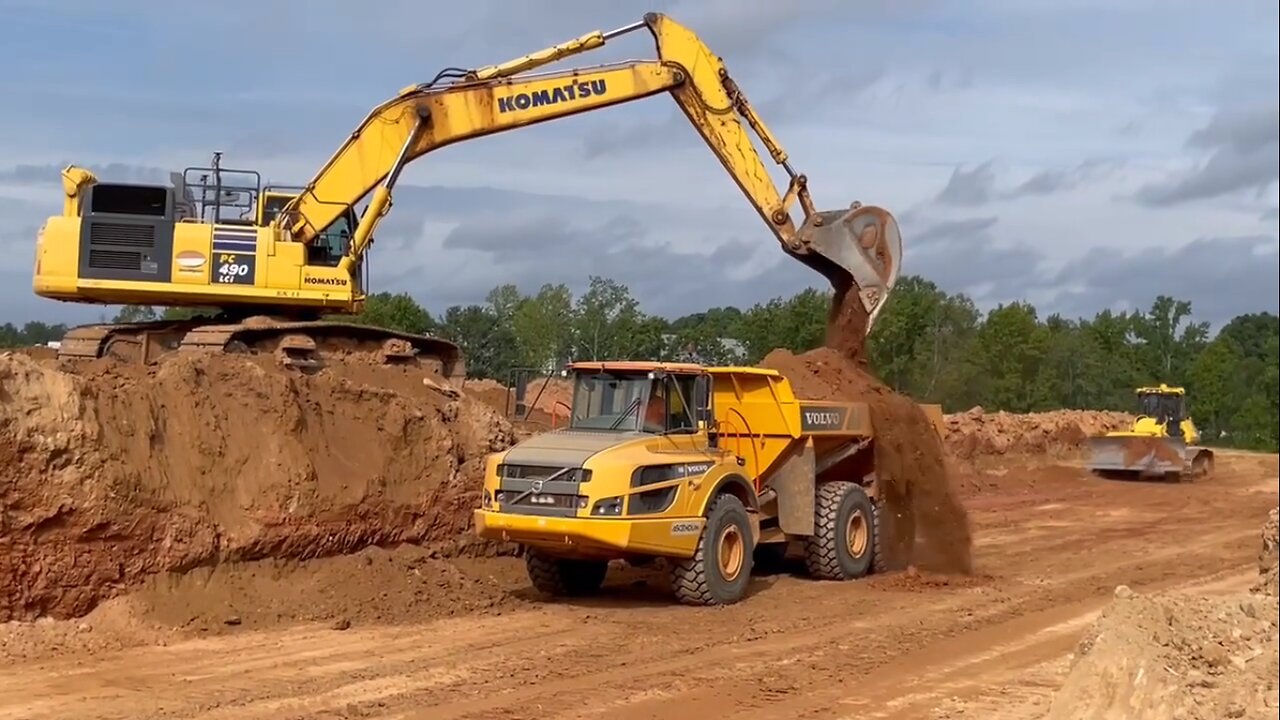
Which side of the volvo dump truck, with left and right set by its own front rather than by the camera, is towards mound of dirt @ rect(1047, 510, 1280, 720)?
left

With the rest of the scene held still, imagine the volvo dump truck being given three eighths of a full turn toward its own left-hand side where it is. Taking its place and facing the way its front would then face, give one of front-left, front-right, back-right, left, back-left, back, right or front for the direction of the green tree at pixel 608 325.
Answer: left

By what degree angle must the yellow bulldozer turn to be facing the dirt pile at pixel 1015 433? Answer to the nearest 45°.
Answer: approximately 90° to its right

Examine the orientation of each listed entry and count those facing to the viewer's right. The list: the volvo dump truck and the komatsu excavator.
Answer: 1

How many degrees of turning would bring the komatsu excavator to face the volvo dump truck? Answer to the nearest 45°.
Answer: approximately 45° to its right

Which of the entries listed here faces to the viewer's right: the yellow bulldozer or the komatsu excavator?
the komatsu excavator

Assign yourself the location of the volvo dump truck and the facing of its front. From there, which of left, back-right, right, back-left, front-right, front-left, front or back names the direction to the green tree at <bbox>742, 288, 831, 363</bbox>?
back-right

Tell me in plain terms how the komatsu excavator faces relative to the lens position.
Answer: facing to the right of the viewer

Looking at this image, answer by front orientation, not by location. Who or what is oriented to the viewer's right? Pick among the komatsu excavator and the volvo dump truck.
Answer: the komatsu excavator

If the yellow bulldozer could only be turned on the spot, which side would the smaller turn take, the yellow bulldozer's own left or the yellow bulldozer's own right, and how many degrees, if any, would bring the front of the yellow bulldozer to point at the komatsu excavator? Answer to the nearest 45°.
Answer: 0° — it already faces it

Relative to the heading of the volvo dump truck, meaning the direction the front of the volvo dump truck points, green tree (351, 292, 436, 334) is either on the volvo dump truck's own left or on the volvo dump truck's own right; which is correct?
on the volvo dump truck's own right

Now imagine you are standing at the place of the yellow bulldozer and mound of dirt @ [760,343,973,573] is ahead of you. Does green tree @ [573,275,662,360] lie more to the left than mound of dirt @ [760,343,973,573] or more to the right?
right

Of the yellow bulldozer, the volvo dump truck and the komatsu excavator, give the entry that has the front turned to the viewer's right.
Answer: the komatsu excavator
